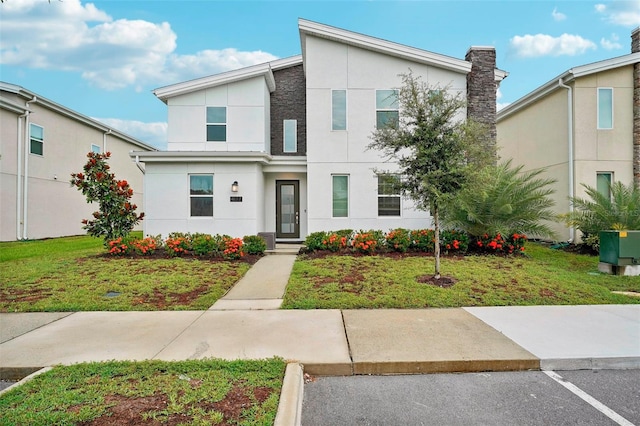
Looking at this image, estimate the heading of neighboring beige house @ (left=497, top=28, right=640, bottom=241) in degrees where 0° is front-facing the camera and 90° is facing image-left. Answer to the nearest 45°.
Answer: approximately 315°

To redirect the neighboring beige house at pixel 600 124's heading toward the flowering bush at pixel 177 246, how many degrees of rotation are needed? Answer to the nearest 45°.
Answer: approximately 90° to its right

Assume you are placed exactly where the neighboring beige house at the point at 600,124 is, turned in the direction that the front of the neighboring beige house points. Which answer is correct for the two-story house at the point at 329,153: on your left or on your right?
on your right

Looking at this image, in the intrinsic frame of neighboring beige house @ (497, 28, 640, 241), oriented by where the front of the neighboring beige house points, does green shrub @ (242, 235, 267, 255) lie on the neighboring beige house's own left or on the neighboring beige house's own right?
on the neighboring beige house's own right

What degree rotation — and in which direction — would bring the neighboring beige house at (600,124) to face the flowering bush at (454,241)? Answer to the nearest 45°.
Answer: approximately 90° to its right

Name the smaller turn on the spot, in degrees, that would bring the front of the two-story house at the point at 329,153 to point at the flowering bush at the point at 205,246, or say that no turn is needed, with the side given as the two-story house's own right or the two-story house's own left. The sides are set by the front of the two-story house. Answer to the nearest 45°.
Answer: approximately 45° to the two-story house's own right

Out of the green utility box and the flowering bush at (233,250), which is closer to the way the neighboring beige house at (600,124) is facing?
the green utility box
